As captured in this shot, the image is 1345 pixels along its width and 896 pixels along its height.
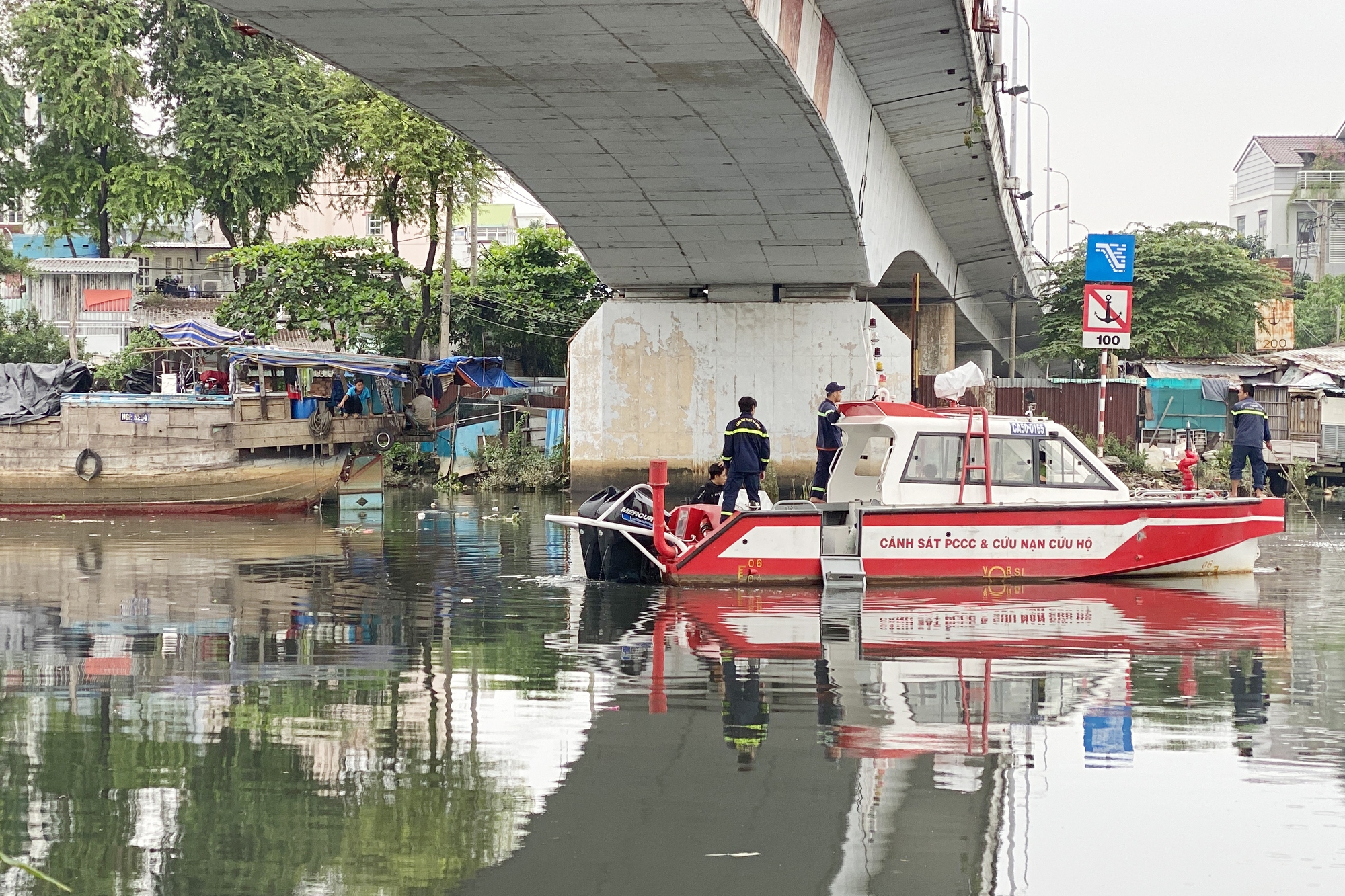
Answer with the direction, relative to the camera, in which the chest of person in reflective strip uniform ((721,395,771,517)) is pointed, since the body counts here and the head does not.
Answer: away from the camera

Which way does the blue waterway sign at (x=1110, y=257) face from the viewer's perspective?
toward the camera

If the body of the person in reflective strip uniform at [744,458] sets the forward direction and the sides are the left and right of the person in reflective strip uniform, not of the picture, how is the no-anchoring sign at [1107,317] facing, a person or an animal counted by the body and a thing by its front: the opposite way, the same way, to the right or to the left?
the opposite way

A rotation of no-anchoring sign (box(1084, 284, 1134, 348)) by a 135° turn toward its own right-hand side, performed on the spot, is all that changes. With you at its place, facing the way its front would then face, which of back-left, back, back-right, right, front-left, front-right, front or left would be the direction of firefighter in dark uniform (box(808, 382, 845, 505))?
left

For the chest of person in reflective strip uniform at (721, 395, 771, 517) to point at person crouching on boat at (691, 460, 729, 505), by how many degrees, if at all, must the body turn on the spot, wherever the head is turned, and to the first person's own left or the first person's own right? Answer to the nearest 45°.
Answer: approximately 45° to the first person's own left

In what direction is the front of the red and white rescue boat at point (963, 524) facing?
to the viewer's right

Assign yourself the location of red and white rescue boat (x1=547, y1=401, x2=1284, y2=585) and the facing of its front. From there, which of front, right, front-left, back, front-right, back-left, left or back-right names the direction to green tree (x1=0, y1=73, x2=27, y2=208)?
back-left

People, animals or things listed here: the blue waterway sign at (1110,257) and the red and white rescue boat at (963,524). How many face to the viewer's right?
1

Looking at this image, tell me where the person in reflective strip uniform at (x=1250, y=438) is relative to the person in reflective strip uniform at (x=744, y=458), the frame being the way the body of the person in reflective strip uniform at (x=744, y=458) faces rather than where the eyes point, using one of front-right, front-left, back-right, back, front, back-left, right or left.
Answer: front-right

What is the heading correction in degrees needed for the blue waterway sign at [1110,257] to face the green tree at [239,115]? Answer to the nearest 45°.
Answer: approximately 135° to its right

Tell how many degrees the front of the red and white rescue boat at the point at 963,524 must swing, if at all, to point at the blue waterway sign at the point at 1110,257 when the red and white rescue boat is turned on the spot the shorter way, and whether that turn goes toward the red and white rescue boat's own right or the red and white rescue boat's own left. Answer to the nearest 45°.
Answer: approximately 90° to the red and white rescue boat's own left

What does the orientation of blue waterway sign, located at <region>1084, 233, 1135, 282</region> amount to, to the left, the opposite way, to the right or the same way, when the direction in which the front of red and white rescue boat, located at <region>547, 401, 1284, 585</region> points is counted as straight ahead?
to the right

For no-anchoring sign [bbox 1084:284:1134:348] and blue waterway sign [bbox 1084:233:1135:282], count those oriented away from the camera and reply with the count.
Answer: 0
